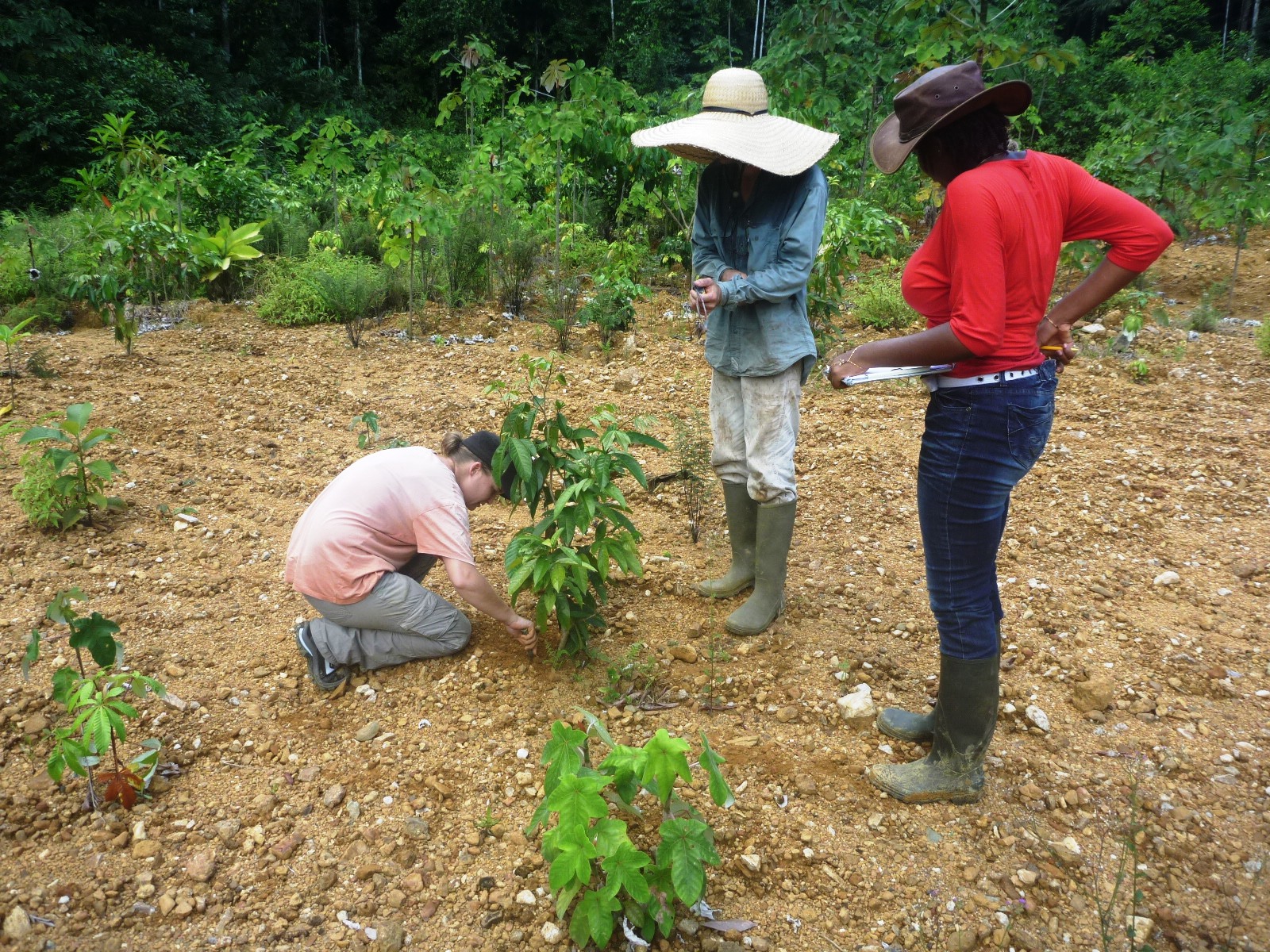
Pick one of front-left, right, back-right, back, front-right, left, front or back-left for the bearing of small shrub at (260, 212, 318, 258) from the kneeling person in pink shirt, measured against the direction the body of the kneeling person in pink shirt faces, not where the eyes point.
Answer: left

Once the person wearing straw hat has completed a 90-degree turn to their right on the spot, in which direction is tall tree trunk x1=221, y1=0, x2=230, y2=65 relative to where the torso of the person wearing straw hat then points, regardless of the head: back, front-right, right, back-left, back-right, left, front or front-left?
front

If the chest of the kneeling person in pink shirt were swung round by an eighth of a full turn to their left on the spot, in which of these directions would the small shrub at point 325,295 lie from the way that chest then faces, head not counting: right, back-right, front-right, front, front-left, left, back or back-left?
front-left

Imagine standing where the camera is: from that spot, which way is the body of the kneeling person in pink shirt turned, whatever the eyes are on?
to the viewer's right

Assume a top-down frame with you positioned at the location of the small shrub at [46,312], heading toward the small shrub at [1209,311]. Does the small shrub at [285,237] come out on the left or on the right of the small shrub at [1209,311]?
left

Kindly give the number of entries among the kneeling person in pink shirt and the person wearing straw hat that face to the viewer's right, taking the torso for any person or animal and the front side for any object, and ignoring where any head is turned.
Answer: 1

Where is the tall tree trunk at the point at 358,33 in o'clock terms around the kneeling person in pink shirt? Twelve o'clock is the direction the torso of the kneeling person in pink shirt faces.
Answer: The tall tree trunk is roughly at 9 o'clock from the kneeling person in pink shirt.

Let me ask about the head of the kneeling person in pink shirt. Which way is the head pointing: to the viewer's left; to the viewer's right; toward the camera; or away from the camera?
to the viewer's right

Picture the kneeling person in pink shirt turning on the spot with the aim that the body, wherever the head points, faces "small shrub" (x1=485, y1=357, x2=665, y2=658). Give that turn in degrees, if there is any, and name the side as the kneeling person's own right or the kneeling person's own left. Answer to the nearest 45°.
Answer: approximately 45° to the kneeling person's own right

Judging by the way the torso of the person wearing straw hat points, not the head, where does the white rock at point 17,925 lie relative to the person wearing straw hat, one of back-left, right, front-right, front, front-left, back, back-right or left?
front

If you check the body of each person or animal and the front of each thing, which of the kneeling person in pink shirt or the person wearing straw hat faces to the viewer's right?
the kneeling person in pink shirt

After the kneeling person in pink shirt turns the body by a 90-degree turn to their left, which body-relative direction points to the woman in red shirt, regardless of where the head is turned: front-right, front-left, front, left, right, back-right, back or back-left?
back-right

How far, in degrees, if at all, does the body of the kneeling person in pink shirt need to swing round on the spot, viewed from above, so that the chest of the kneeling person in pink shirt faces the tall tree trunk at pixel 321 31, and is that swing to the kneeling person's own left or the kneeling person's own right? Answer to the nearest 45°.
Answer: approximately 90° to the kneeling person's own left

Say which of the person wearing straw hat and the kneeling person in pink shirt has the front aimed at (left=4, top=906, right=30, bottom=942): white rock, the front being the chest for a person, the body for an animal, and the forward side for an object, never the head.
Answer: the person wearing straw hat

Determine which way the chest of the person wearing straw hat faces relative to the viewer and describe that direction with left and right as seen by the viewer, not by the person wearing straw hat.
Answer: facing the viewer and to the left of the viewer

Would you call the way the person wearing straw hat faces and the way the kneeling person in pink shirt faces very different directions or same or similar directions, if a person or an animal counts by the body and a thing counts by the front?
very different directions
